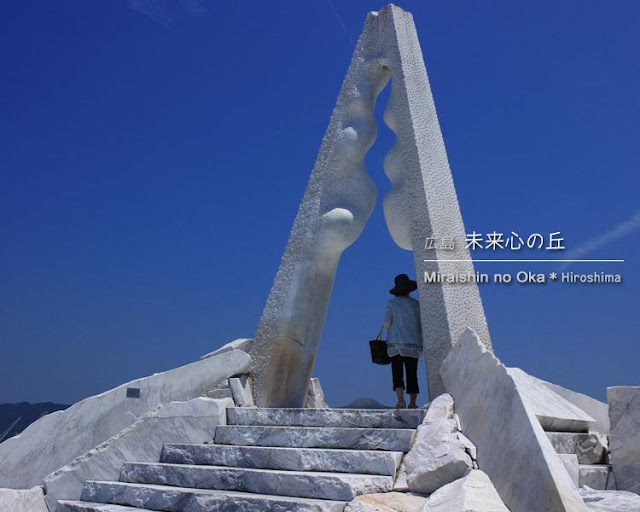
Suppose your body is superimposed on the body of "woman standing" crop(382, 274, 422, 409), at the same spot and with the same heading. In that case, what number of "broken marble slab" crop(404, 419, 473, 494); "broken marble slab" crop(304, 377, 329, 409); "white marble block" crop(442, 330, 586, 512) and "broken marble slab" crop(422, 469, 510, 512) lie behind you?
3

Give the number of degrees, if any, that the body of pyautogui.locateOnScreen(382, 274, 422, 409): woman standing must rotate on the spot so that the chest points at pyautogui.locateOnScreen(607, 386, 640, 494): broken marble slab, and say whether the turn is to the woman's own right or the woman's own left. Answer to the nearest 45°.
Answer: approximately 135° to the woman's own right

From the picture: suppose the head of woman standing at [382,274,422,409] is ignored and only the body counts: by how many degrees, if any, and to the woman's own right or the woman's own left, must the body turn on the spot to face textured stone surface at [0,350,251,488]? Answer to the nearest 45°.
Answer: approximately 90° to the woman's own left

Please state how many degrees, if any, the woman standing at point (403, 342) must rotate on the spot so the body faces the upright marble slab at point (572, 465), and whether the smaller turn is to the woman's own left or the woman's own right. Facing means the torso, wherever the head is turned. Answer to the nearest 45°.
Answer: approximately 135° to the woman's own right

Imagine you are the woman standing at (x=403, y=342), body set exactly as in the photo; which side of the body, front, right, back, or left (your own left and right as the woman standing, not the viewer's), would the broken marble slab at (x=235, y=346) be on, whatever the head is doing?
left

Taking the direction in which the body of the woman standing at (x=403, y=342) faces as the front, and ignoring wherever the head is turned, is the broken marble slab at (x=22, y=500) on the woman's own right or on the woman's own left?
on the woman's own left

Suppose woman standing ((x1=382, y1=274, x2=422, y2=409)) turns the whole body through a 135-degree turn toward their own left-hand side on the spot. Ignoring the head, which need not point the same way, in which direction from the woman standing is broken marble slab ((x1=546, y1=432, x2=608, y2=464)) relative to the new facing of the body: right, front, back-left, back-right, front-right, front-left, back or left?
left

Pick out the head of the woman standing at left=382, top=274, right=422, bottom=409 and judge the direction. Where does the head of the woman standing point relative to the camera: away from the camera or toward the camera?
away from the camera

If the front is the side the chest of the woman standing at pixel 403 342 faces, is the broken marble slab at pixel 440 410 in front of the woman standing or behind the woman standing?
behind

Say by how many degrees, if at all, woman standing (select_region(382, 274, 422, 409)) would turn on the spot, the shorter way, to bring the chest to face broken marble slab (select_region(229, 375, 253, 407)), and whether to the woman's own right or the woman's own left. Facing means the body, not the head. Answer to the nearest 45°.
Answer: approximately 90° to the woman's own left

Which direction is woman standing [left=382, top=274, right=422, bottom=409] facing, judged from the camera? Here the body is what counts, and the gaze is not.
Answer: away from the camera
